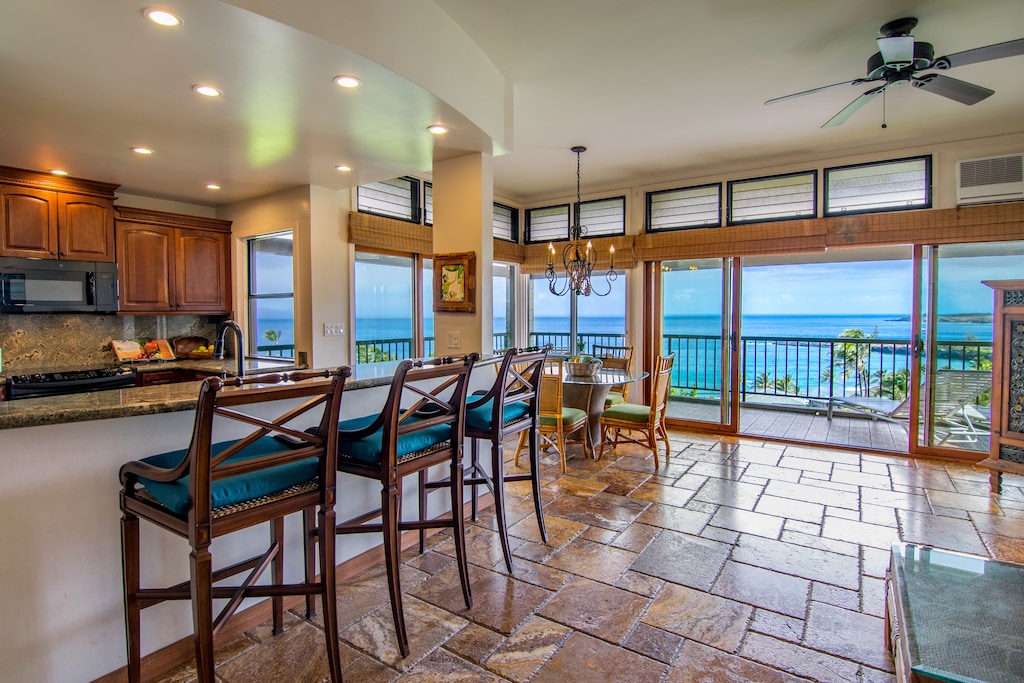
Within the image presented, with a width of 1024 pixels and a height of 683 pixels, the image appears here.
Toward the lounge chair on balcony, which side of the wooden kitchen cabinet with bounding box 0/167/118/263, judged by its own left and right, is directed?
left

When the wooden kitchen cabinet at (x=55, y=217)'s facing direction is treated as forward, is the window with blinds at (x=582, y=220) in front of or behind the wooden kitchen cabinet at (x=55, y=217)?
in front

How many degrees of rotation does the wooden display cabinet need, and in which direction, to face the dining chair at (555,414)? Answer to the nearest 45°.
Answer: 0° — it already faces it

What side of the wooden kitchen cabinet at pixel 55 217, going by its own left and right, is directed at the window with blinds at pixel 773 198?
left

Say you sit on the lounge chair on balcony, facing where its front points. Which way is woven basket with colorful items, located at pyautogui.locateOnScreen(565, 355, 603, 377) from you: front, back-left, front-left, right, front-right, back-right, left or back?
left

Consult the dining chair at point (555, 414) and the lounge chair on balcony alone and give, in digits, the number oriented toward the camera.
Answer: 0

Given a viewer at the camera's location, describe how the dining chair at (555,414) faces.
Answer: facing away from the viewer and to the right of the viewer

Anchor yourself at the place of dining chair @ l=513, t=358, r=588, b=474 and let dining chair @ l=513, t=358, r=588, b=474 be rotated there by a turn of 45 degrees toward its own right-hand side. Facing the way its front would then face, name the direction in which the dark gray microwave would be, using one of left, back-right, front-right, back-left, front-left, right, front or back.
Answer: back

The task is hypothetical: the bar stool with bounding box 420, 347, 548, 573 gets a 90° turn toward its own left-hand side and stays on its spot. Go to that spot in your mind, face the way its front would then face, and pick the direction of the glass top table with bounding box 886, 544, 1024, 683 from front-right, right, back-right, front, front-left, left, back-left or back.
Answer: left

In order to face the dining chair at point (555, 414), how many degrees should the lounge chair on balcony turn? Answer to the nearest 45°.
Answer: approximately 90° to its left

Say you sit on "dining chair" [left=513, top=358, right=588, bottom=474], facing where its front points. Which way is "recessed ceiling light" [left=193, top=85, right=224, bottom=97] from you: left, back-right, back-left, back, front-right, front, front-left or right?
back
